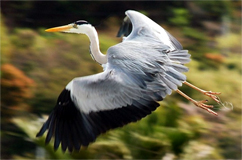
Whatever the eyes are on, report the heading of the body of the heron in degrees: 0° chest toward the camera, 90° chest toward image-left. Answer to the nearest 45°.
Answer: approximately 90°
